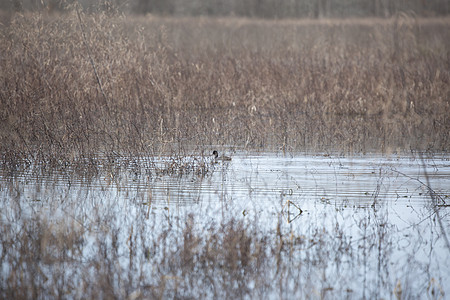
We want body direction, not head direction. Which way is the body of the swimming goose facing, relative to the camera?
to the viewer's left
